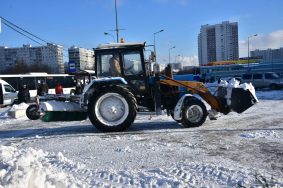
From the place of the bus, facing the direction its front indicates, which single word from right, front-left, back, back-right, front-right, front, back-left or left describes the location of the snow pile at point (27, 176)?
right

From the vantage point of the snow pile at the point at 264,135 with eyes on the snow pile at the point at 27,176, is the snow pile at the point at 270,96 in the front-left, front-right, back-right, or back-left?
back-right

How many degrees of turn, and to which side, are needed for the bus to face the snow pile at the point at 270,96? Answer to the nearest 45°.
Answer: approximately 45° to its right

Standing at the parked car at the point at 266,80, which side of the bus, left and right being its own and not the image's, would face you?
front
